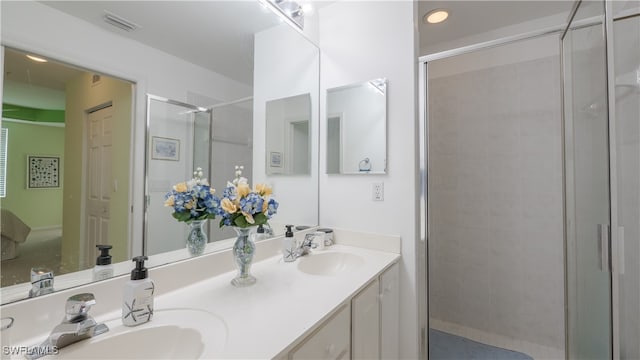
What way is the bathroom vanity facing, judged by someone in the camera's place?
facing the viewer and to the right of the viewer

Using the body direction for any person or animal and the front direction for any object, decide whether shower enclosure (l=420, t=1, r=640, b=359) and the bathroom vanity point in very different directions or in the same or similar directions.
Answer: very different directions

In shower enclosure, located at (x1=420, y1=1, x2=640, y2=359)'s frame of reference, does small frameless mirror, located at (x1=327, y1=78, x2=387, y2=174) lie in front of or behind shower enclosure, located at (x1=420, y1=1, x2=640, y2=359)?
in front

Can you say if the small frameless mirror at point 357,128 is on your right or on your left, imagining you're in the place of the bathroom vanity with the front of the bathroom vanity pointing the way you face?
on your left

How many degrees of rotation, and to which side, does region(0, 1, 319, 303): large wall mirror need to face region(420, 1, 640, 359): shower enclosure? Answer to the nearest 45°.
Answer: approximately 45° to its left
